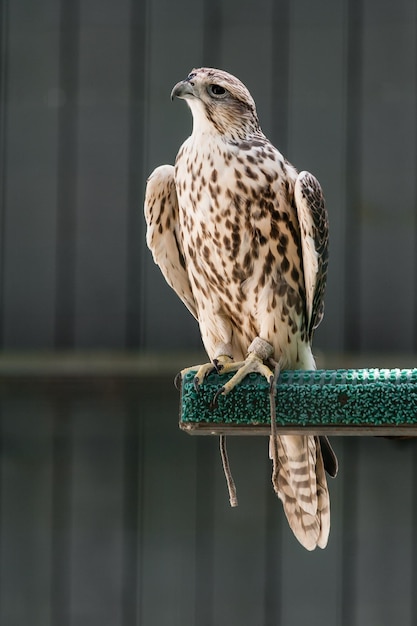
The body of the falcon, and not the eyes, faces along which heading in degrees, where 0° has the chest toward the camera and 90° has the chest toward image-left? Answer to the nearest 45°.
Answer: approximately 45°
